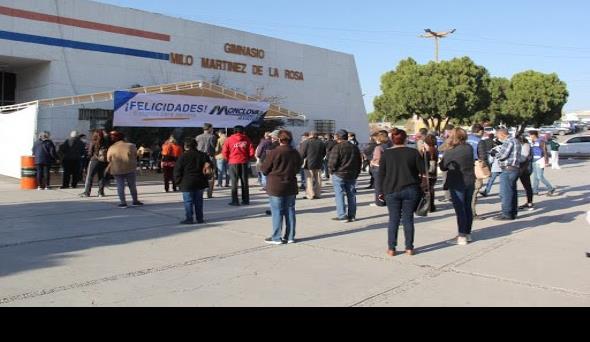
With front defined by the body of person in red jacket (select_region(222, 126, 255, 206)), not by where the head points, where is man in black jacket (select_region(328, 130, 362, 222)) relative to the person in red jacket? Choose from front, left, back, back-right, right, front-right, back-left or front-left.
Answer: back-right

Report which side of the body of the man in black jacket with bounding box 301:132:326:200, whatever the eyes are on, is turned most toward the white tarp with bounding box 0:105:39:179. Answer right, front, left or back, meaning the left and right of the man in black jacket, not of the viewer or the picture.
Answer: left

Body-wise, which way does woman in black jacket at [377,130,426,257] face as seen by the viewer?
away from the camera

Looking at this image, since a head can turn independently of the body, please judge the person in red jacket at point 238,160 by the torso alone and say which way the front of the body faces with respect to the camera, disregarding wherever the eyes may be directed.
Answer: away from the camera

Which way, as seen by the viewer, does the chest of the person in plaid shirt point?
to the viewer's left

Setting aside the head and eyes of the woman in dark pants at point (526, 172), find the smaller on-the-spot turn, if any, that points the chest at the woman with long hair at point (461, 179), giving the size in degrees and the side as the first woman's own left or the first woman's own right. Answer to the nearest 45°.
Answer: approximately 90° to the first woman's own left

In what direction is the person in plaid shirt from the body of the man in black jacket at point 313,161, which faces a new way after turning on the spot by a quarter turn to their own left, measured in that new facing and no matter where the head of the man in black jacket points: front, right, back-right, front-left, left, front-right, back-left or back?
back-left

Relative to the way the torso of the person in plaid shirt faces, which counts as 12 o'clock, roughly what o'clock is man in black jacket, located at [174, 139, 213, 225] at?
The man in black jacket is roughly at 11 o'clock from the person in plaid shirt.

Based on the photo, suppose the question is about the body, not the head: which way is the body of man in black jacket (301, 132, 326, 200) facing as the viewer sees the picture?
away from the camera

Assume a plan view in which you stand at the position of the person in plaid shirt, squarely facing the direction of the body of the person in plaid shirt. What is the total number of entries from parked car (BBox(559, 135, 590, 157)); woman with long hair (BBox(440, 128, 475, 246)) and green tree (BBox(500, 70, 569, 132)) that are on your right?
2
